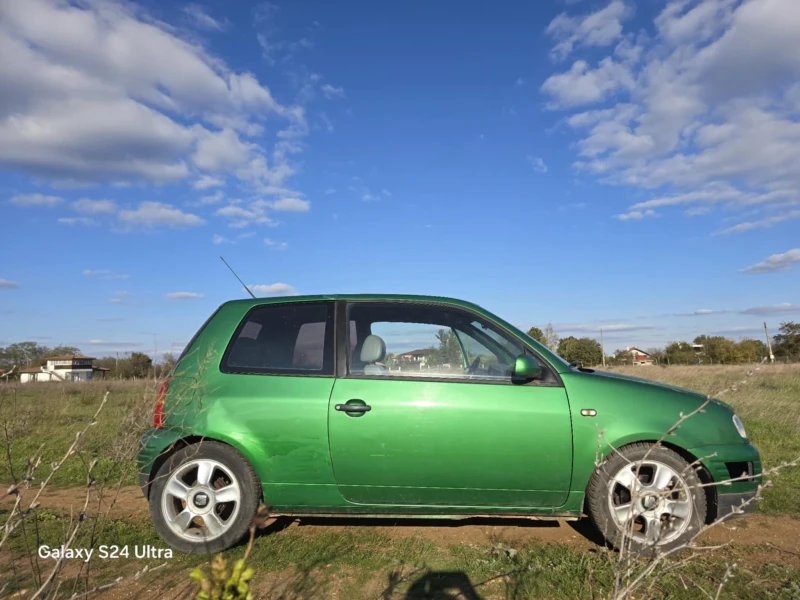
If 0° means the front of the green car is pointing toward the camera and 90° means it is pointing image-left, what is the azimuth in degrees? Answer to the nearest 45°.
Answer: approximately 270°

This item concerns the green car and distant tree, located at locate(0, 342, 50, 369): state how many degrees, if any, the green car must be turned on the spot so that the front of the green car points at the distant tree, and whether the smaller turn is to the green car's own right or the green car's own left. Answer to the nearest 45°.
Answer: approximately 180°

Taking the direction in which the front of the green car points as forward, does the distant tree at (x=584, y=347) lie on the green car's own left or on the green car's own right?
on the green car's own left

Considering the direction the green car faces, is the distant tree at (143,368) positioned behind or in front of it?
behind
